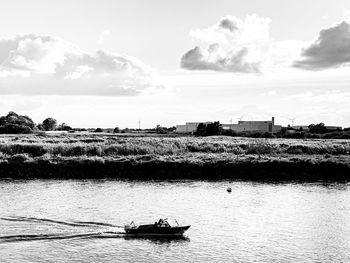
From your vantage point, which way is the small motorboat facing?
to the viewer's right
